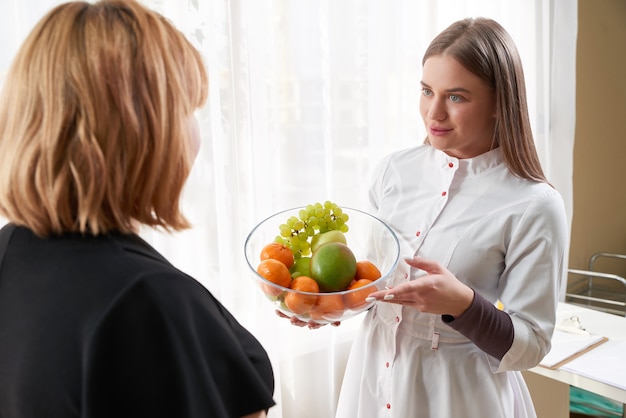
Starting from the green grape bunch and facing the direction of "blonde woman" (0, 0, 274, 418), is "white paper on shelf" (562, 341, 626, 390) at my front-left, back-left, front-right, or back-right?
back-left

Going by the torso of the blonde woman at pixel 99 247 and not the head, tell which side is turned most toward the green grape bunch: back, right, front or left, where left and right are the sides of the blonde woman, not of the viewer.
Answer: front

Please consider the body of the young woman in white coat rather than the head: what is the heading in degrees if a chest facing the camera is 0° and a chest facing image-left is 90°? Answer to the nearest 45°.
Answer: approximately 45°

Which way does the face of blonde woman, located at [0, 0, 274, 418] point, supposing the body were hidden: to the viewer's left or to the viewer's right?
to the viewer's right

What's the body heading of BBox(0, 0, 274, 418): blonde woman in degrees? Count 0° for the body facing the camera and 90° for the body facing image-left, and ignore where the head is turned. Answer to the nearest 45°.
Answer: approximately 225°

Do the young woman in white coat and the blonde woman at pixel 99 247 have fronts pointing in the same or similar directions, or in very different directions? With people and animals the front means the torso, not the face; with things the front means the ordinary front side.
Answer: very different directions

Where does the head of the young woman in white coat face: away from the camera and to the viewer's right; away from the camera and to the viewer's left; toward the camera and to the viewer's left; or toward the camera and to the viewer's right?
toward the camera and to the viewer's left
